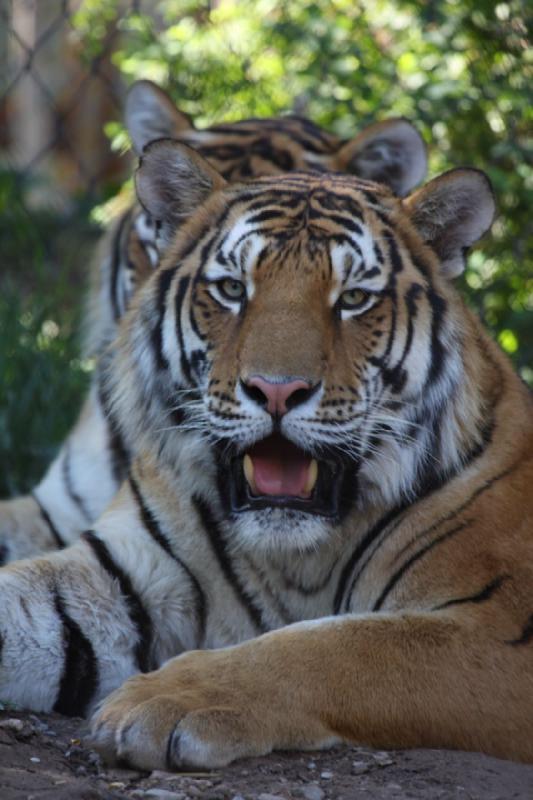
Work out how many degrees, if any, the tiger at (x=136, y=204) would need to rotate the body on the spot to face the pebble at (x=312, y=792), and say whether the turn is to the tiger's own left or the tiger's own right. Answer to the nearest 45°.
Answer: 0° — it already faces it

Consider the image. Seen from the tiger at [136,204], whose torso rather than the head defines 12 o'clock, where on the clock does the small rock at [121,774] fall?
The small rock is roughly at 12 o'clock from the tiger.

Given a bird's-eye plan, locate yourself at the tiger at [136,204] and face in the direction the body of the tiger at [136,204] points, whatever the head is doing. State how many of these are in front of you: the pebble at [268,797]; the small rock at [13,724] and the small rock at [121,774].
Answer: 3

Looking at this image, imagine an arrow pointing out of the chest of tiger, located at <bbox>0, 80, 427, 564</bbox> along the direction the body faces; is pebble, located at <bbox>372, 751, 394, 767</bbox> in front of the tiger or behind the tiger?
in front

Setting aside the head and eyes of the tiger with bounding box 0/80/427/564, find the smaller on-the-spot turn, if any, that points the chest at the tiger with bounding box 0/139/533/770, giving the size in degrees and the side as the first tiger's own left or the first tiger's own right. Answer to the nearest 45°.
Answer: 0° — it already faces it

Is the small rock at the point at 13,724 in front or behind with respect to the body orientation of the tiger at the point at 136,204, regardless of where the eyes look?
in front

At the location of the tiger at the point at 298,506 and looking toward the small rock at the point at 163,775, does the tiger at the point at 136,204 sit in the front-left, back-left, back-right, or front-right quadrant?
back-right

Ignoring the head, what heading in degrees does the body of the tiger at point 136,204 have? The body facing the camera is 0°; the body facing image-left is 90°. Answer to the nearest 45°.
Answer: approximately 0°
